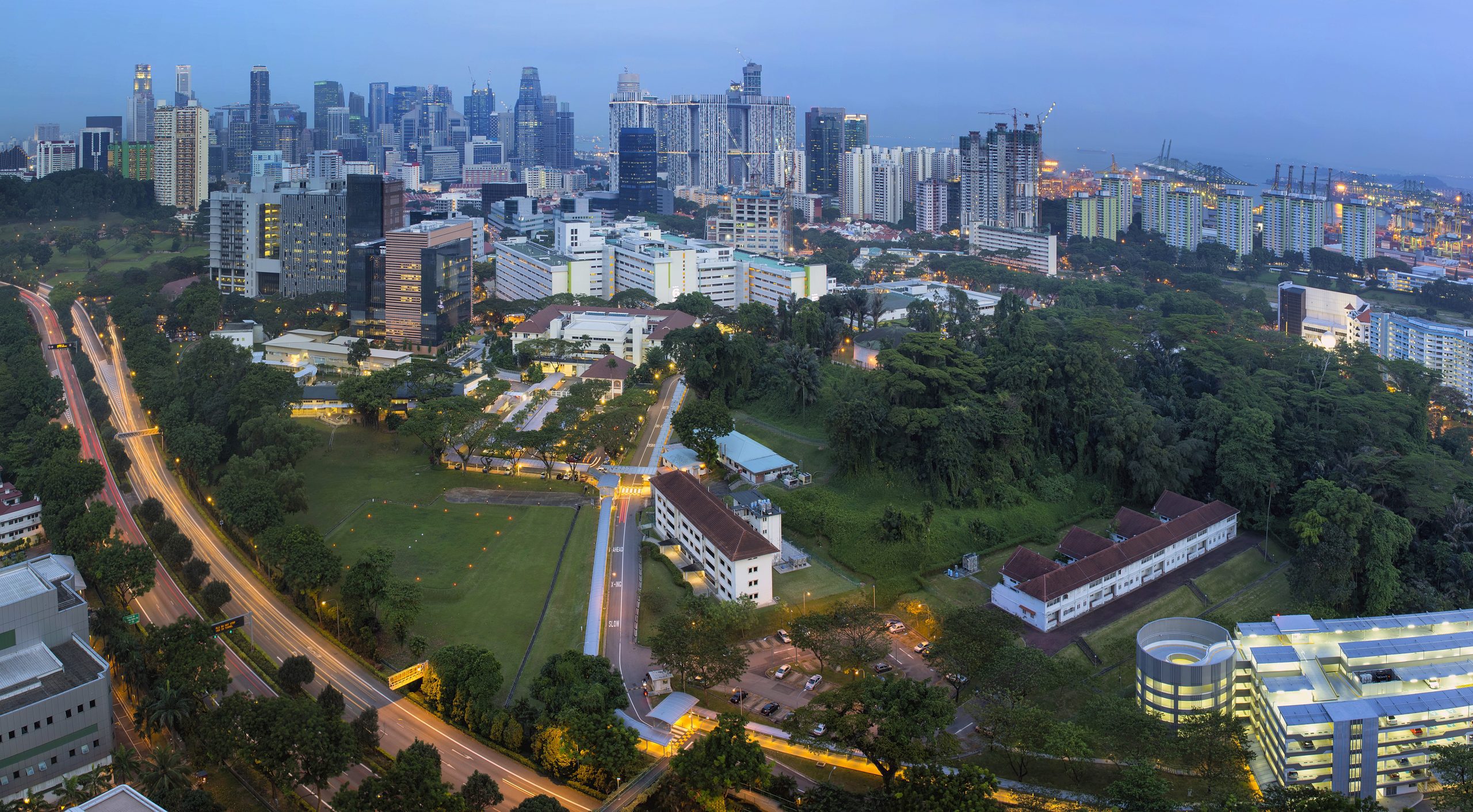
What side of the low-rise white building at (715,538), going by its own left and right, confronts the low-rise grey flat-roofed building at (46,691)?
front

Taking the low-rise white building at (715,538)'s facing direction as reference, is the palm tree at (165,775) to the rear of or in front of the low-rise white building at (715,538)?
in front

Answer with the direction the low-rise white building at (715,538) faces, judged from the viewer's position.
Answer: facing the viewer and to the left of the viewer

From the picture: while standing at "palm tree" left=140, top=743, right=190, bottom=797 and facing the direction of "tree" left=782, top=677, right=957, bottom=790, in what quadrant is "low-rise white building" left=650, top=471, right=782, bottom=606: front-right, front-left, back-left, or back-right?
front-left

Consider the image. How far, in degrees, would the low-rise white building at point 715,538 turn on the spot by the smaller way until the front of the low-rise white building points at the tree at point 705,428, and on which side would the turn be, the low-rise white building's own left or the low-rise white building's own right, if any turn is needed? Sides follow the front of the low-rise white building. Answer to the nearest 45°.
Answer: approximately 135° to the low-rise white building's own right

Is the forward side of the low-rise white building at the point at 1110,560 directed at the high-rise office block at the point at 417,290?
no

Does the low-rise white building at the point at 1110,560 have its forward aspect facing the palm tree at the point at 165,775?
no

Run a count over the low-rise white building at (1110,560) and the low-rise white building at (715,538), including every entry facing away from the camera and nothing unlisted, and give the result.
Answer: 0

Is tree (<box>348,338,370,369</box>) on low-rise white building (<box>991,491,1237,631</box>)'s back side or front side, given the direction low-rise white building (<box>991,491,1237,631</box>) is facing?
on the back side

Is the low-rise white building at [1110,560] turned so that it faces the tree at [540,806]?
no

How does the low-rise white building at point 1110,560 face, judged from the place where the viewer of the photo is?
facing the viewer and to the right of the viewer

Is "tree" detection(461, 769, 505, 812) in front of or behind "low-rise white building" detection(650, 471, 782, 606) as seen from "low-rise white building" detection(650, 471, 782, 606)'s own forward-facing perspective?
in front

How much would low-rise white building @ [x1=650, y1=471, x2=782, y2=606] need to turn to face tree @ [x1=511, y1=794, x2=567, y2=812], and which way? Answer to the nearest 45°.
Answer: approximately 45° to its left
